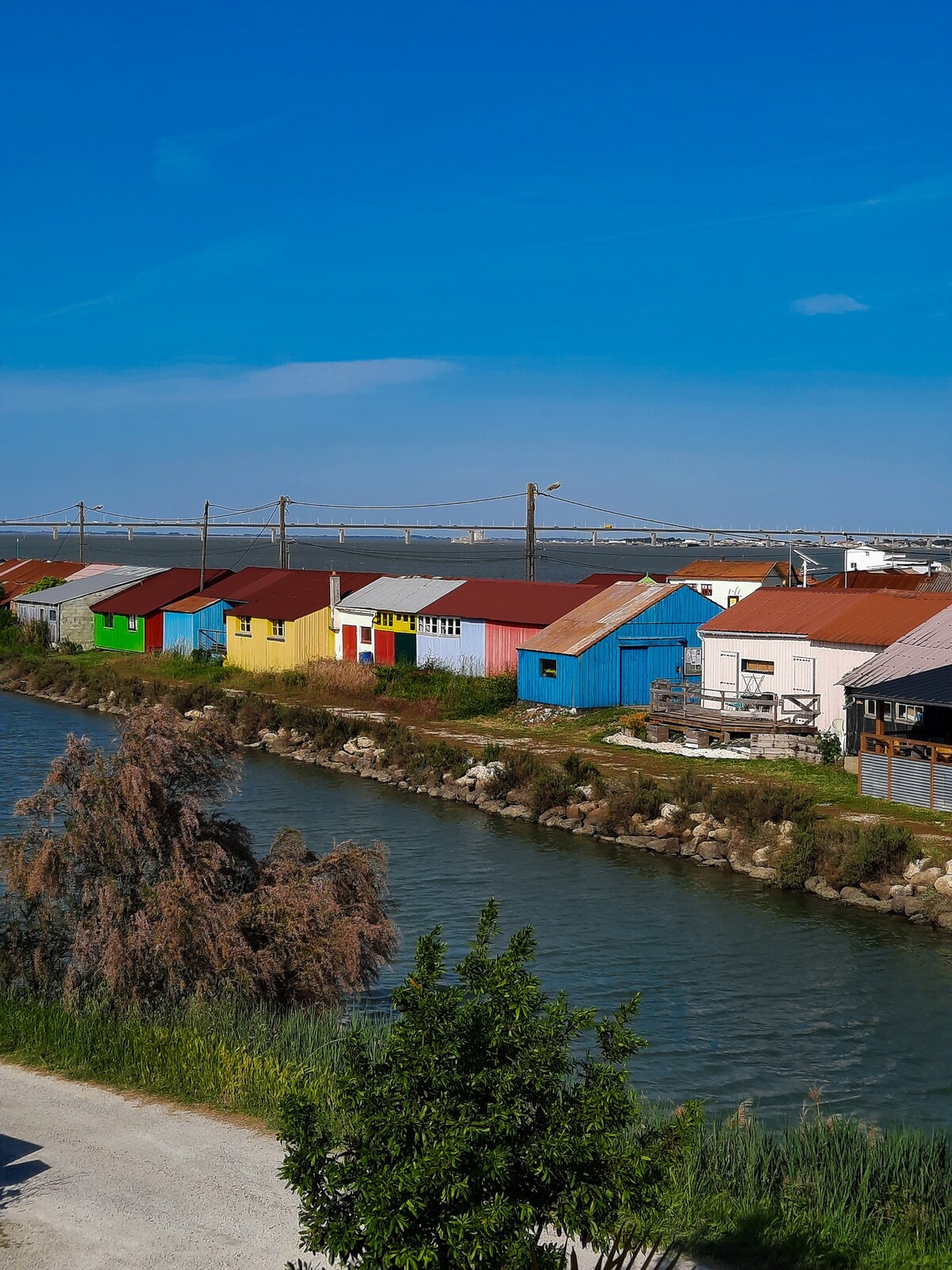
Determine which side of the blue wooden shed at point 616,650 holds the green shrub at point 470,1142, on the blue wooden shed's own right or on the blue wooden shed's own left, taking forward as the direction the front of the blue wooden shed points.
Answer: on the blue wooden shed's own right

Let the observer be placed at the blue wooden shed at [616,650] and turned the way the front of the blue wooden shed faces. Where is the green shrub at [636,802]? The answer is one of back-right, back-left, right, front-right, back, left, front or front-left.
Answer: front-right

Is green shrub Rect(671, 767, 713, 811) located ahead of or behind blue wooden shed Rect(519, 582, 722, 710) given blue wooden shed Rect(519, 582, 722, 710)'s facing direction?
ahead

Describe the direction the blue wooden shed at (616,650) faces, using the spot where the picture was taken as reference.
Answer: facing the viewer and to the right of the viewer

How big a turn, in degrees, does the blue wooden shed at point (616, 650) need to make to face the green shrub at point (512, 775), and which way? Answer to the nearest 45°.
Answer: approximately 45° to its right
